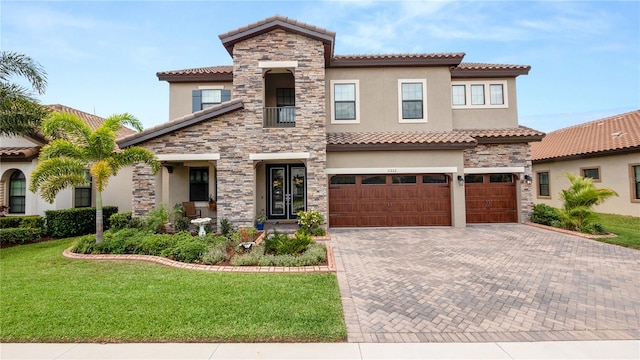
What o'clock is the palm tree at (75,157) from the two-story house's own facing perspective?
The palm tree is roughly at 2 o'clock from the two-story house.

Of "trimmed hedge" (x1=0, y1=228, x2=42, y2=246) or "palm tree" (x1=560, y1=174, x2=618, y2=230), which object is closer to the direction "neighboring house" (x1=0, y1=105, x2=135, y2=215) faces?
the trimmed hedge

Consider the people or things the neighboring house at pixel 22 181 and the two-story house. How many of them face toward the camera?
2

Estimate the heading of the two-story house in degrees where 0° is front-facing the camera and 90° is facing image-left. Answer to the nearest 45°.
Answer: approximately 0°

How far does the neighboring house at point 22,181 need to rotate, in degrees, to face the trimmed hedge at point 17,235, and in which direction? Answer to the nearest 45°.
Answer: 0° — it already faces it

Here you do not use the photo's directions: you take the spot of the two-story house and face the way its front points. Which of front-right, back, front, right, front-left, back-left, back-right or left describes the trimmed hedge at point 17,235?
right

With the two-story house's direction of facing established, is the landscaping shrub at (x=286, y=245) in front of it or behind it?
in front

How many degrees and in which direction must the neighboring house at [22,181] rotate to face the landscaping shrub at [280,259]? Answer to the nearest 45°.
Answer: approximately 45° to its left

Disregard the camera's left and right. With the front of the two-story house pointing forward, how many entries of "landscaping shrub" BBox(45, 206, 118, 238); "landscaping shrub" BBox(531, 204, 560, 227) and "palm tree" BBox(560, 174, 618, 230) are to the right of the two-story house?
1

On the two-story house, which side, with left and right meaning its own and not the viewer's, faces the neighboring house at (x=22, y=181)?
right

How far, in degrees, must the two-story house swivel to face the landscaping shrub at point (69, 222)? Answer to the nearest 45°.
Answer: approximately 90° to its right

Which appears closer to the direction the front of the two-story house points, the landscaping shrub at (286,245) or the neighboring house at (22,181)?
the landscaping shrub

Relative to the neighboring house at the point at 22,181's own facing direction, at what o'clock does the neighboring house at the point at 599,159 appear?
the neighboring house at the point at 599,159 is roughly at 10 o'clock from the neighboring house at the point at 22,181.

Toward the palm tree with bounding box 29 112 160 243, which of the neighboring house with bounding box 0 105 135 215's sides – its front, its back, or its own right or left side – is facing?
front
